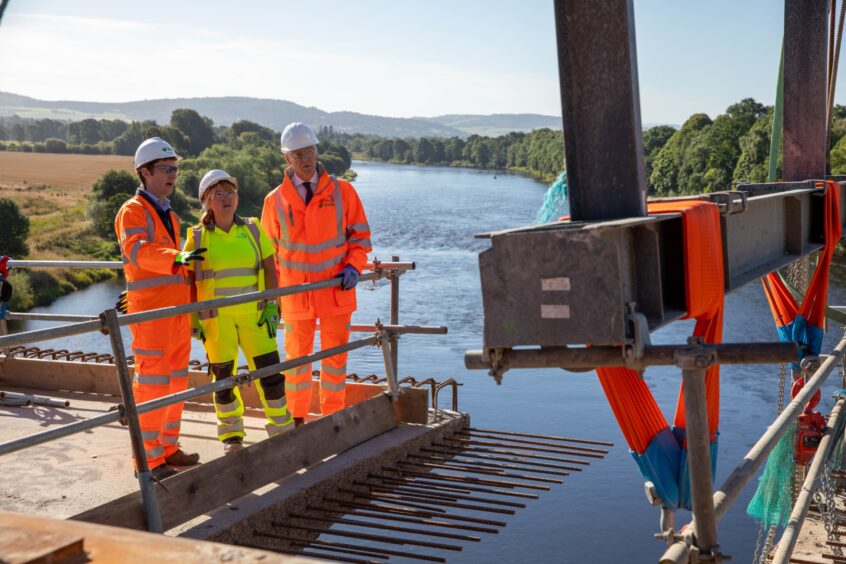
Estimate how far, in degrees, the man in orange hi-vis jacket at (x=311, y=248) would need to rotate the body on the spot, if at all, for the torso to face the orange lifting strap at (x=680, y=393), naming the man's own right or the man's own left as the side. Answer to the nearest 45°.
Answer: approximately 45° to the man's own left

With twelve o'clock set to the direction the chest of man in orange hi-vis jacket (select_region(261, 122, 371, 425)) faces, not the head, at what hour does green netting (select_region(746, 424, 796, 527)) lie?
The green netting is roughly at 9 o'clock from the man in orange hi-vis jacket.

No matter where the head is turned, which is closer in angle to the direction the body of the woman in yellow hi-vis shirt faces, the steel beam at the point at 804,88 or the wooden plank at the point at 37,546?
the wooden plank

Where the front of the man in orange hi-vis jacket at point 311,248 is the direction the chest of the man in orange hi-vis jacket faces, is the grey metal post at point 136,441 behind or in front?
in front

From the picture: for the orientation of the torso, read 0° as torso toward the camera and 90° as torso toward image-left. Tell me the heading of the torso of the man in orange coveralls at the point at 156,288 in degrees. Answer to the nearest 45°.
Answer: approximately 315°

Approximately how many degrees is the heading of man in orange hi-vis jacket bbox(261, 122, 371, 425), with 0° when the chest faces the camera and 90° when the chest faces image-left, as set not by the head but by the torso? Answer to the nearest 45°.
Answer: approximately 0°

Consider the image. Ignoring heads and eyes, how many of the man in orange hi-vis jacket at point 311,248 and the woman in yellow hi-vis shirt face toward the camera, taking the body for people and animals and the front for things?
2

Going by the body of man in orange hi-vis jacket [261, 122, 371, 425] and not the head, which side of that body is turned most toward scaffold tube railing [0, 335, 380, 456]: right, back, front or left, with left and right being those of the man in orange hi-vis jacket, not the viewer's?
front
